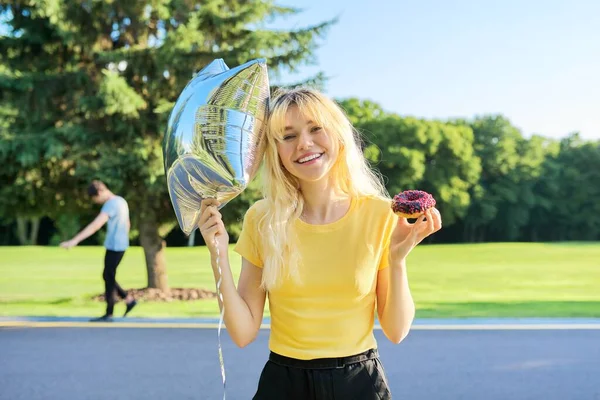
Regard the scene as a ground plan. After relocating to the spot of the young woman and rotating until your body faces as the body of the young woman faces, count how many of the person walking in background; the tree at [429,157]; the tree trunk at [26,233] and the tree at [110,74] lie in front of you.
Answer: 0

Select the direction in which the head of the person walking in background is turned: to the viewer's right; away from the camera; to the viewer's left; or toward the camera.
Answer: to the viewer's left

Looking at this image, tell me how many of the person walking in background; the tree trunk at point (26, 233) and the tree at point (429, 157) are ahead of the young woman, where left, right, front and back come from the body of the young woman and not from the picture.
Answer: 0

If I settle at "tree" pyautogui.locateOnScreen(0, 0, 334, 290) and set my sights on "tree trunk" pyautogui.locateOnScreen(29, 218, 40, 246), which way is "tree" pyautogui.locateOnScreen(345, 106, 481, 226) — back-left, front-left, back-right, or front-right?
front-right

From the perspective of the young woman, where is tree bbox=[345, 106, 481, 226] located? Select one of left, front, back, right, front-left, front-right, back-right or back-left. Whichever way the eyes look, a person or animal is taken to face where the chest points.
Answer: back

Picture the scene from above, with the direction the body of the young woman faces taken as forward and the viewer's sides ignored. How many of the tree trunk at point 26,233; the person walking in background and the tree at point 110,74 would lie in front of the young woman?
0

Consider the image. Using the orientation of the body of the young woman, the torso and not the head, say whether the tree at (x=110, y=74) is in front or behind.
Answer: behind

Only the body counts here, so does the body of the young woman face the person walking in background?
no

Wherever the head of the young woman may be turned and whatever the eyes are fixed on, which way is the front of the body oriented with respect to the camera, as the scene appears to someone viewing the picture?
toward the camera

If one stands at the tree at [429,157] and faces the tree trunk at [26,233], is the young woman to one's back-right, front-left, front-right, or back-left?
front-left

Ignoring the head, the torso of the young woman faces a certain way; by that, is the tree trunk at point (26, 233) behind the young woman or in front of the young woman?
behind

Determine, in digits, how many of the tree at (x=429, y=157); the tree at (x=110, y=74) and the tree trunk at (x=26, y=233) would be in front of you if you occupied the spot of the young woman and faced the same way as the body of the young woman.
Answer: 0

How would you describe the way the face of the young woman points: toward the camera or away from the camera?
toward the camera

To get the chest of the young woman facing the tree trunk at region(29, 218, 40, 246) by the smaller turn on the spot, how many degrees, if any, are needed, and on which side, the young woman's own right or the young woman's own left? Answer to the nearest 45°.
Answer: approximately 135° to the young woman's own right

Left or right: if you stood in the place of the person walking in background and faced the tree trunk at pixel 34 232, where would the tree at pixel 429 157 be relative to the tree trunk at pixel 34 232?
right

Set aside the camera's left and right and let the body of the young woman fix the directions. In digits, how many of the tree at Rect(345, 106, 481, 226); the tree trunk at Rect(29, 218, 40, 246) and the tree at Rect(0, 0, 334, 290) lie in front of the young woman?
0
